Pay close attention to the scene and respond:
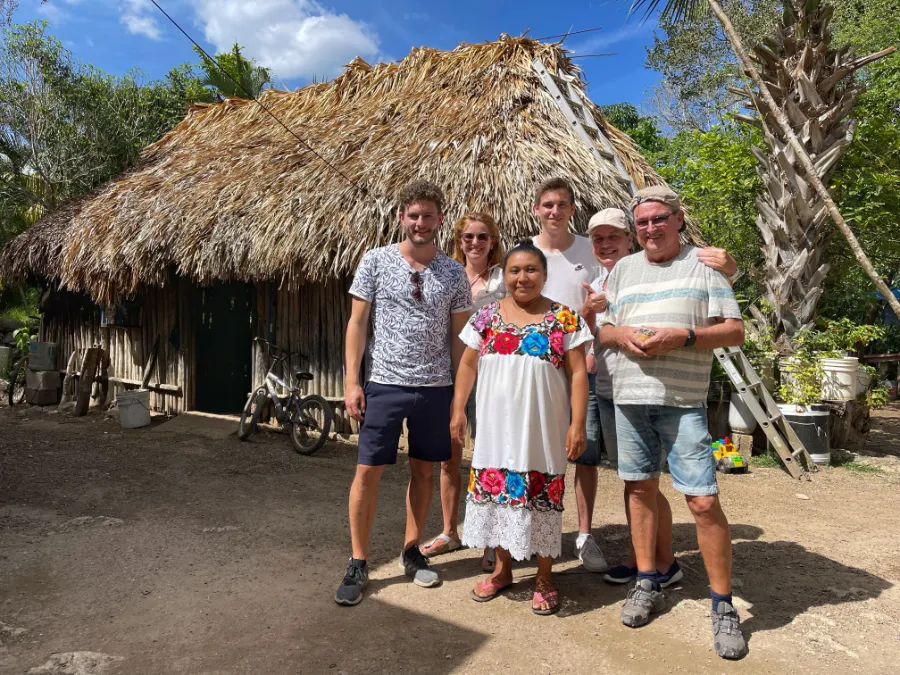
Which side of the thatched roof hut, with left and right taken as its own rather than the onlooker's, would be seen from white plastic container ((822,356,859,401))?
left

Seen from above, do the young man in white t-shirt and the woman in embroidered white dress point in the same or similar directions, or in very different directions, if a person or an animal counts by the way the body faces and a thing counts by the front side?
same or similar directions

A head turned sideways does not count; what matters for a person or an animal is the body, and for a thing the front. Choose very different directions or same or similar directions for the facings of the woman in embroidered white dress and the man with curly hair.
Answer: same or similar directions

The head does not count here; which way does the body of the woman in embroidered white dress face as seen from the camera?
toward the camera

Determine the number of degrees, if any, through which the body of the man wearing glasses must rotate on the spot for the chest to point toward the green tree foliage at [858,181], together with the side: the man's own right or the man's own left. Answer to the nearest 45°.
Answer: approximately 180°

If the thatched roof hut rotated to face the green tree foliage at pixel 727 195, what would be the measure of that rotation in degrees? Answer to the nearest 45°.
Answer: approximately 90° to its left

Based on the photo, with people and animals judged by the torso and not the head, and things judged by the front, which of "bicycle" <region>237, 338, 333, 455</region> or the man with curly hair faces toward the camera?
the man with curly hair

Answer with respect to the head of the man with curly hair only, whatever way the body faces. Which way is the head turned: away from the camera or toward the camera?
toward the camera

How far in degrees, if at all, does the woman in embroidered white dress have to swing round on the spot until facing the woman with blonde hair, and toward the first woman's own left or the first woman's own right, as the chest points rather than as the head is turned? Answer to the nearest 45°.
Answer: approximately 135° to the first woman's own right

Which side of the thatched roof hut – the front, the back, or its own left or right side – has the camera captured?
front

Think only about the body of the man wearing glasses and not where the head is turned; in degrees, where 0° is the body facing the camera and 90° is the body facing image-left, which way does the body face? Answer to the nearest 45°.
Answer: approximately 0°

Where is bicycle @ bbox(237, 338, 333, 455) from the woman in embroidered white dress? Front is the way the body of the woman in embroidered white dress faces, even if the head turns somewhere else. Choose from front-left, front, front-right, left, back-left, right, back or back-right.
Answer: back-right

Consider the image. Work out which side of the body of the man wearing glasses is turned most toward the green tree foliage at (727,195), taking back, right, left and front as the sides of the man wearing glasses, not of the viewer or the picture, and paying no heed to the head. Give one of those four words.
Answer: back

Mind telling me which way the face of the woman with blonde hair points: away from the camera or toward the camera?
toward the camera

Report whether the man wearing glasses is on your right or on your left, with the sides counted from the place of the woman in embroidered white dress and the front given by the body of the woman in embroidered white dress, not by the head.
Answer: on your left

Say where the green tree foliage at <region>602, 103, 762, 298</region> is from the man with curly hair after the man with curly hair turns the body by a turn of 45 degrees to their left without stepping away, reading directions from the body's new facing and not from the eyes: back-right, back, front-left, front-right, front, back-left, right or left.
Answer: left
